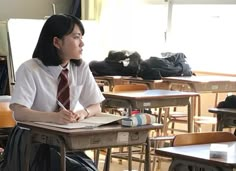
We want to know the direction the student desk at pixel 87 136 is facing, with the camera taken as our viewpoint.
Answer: facing away from the viewer and to the left of the viewer

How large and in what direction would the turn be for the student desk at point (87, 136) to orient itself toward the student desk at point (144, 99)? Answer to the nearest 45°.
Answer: approximately 45° to its right

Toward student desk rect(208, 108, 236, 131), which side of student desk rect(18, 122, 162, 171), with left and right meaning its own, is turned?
right

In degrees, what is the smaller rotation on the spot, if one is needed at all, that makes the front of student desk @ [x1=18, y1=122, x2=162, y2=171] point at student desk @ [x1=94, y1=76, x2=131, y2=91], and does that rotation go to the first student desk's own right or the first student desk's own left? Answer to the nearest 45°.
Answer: approximately 45° to the first student desk's own right

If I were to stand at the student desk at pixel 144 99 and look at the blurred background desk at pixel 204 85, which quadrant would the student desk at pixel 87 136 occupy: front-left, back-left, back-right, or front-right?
back-right
